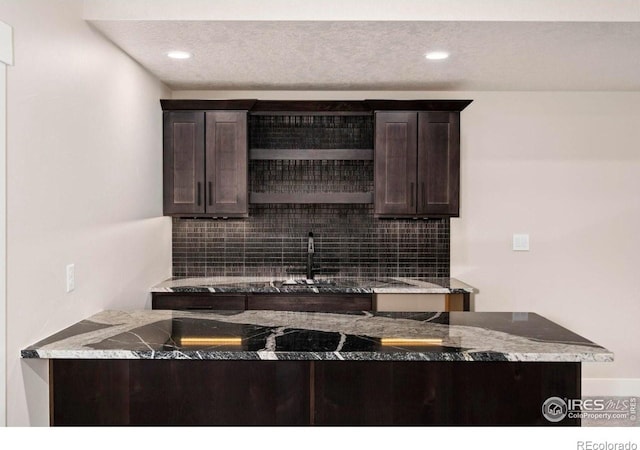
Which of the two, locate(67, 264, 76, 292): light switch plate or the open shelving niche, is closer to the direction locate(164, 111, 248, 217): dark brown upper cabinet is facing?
the light switch plate

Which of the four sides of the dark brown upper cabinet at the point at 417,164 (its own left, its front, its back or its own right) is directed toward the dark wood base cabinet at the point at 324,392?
front

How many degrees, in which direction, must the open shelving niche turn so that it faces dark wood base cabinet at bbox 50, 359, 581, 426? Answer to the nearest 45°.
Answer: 0° — it already faces it

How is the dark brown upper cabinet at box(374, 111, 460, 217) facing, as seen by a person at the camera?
facing the viewer

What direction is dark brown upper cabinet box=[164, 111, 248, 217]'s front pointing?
toward the camera

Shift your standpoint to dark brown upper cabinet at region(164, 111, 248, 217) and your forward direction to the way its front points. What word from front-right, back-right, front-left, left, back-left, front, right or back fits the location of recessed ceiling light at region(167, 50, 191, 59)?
front

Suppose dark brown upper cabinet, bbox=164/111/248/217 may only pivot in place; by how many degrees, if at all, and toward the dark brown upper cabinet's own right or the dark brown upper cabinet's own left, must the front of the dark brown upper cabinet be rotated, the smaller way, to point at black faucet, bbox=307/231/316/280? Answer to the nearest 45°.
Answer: approximately 90° to the dark brown upper cabinet's own left

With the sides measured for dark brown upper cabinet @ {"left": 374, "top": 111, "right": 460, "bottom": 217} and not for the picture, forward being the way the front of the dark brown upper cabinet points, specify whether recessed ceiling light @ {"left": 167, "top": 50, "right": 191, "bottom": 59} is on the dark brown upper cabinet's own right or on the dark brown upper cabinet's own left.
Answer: on the dark brown upper cabinet's own right

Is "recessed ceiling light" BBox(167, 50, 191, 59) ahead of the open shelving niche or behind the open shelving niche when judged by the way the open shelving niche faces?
ahead

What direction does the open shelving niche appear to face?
toward the camera

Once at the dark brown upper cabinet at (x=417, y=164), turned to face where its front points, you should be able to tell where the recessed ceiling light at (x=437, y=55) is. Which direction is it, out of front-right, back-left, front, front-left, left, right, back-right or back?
front

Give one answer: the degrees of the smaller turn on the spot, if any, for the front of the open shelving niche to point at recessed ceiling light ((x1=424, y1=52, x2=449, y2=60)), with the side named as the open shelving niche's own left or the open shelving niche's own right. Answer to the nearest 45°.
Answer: approximately 45° to the open shelving niche's own left
